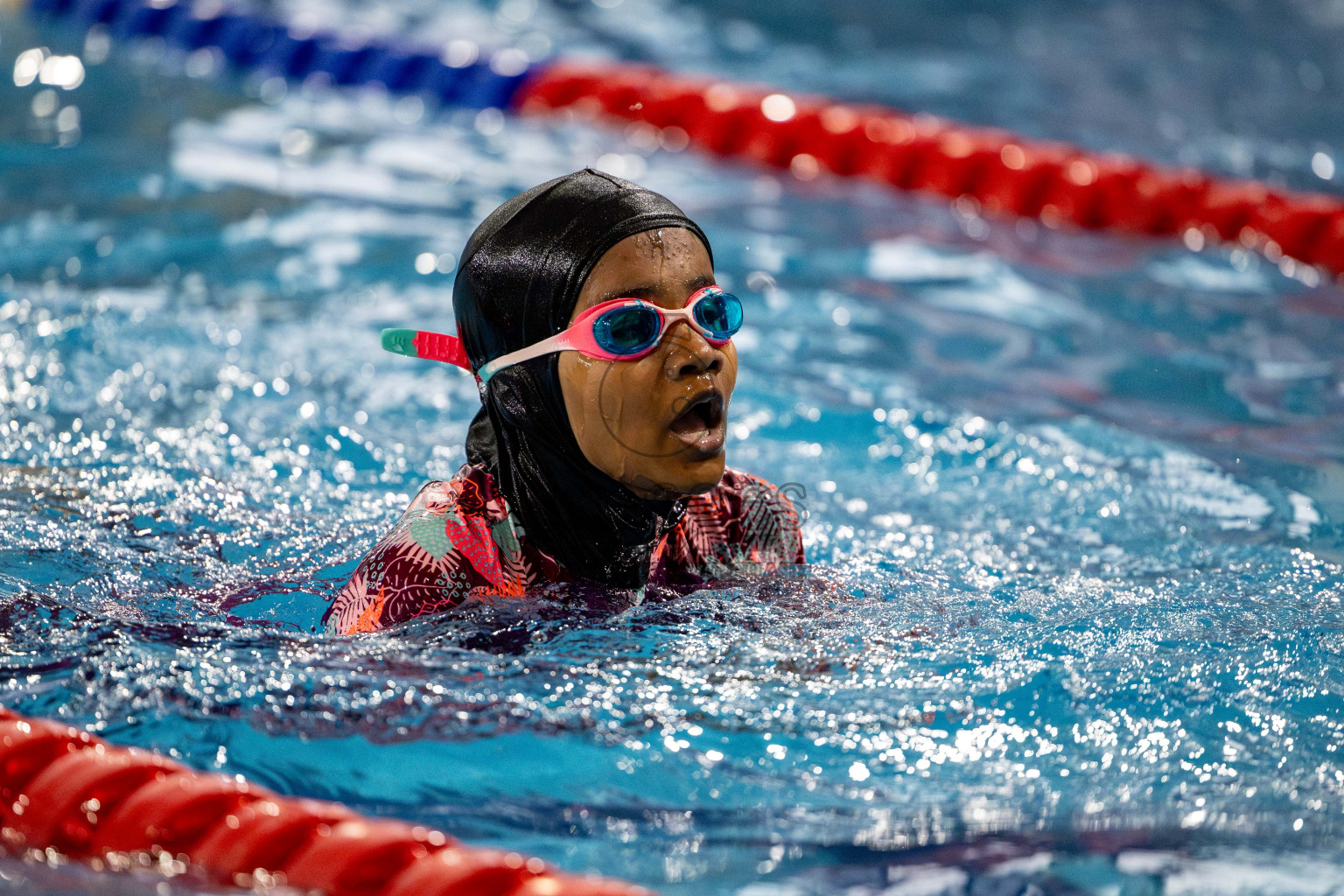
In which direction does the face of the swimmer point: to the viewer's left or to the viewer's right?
to the viewer's right

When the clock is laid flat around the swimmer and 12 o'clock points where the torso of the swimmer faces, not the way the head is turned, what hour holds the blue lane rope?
The blue lane rope is roughly at 7 o'clock from the swimmer.

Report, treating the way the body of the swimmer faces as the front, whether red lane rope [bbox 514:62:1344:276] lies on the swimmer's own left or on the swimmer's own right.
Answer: on the swimmer's own left

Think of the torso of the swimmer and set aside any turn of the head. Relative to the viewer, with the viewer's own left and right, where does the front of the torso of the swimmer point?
facing the viewer and to the right of the viewer
